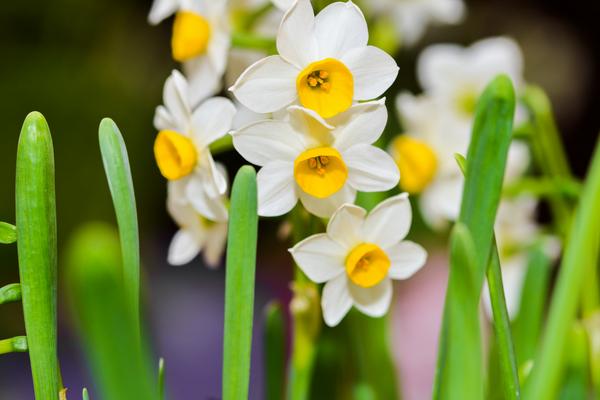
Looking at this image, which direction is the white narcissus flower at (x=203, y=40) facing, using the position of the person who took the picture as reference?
facing to the left of the viewer

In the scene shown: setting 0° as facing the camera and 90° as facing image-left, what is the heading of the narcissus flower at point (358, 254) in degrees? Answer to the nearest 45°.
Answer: approximately 0°

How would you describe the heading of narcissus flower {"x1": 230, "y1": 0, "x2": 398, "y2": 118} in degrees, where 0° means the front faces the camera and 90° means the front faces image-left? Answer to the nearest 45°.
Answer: approximately 0°
